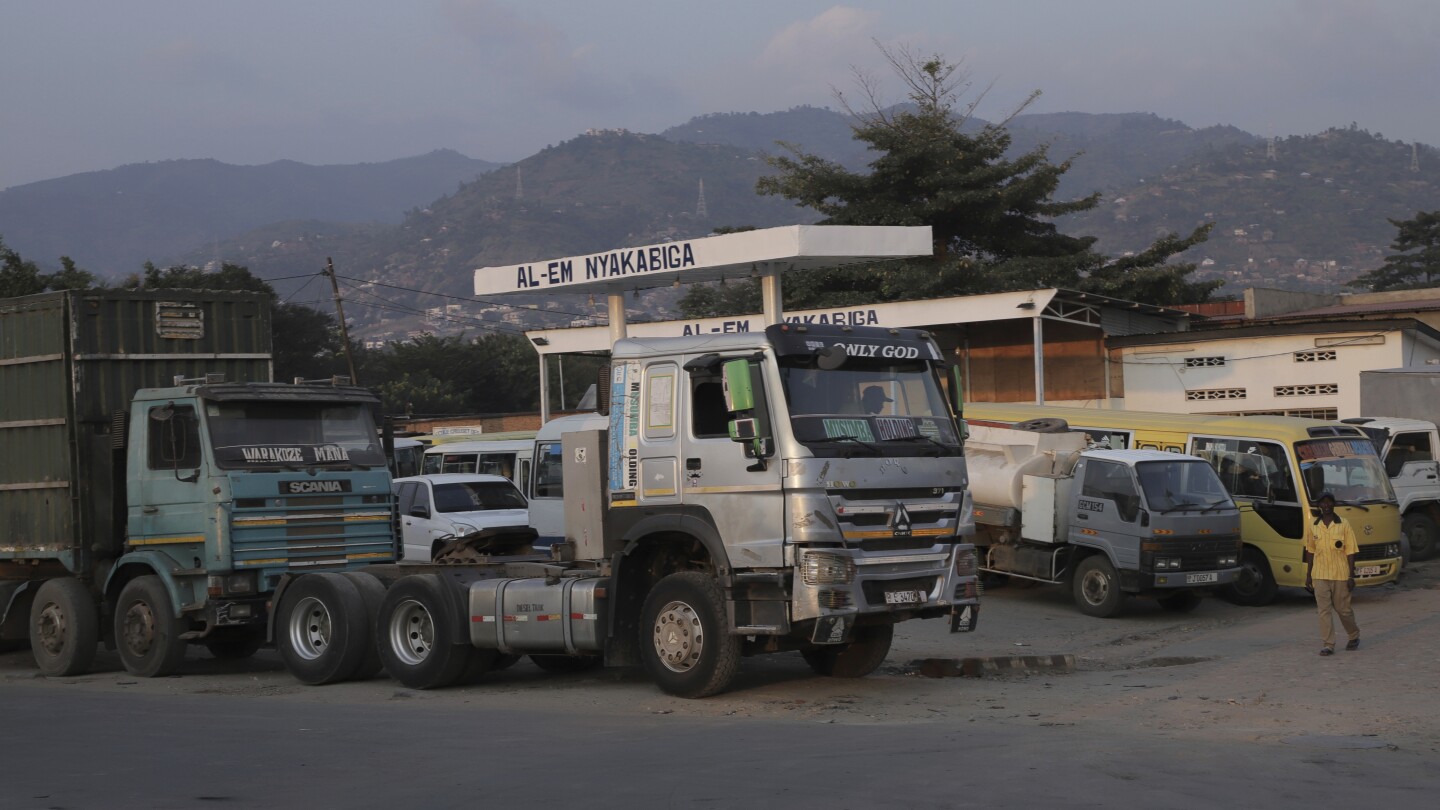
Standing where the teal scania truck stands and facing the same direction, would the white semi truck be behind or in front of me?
in front

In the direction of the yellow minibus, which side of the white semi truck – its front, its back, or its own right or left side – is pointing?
left

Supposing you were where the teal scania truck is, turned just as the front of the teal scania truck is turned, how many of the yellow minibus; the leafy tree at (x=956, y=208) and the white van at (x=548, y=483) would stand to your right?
0

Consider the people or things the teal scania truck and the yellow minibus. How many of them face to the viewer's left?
0

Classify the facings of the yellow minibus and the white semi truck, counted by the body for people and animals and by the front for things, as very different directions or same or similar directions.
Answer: same or similar directions

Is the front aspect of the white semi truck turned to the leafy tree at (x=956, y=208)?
no

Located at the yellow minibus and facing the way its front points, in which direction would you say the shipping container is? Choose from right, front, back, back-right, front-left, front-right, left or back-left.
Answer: right

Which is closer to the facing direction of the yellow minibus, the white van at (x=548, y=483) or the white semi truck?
the white semi truck

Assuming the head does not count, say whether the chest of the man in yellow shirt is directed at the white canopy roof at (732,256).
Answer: no

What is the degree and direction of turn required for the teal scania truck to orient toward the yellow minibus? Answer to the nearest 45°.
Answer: approximately 45° to its left

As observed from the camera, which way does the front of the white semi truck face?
facing the viewer and to the right of the viewer

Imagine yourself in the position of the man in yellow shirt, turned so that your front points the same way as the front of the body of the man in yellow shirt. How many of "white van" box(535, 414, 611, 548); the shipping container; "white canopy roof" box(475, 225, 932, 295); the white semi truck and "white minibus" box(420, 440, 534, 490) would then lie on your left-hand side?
0

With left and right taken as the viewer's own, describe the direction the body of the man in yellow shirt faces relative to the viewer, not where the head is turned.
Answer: facing the viewer

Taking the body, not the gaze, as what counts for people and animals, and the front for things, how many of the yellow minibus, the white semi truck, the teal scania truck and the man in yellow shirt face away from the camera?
0

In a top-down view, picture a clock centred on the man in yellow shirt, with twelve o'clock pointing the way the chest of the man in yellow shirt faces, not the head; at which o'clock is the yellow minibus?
The yellow minibus is roughly at 6 o'clock from the man in yellow shirt.

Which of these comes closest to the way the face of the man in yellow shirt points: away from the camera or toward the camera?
toward the camera

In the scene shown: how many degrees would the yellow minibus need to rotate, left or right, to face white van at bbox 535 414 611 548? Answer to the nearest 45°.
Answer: approximately 135° to its right

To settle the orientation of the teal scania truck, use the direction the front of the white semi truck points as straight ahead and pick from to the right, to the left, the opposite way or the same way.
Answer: the same way

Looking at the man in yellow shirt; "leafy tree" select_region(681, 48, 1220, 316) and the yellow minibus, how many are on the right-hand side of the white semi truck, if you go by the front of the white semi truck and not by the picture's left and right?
0
